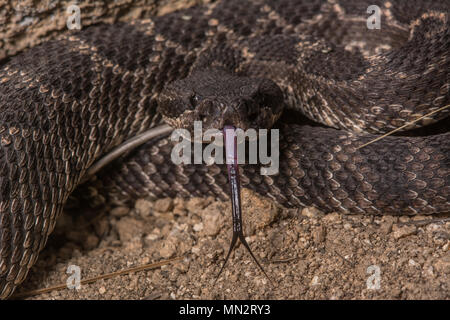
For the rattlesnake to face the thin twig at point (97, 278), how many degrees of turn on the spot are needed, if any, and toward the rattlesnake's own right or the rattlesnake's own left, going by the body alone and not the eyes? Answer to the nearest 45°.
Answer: approximately 45° to the rattlesnake's own right

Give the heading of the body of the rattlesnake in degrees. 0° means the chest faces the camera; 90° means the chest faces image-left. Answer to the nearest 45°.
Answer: approximately 0°
